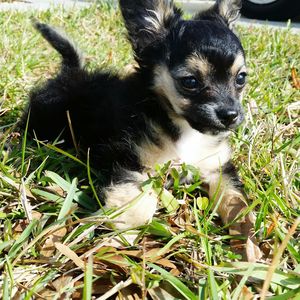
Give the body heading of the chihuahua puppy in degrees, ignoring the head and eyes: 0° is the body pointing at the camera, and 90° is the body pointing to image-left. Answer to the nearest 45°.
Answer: approximately 315°
